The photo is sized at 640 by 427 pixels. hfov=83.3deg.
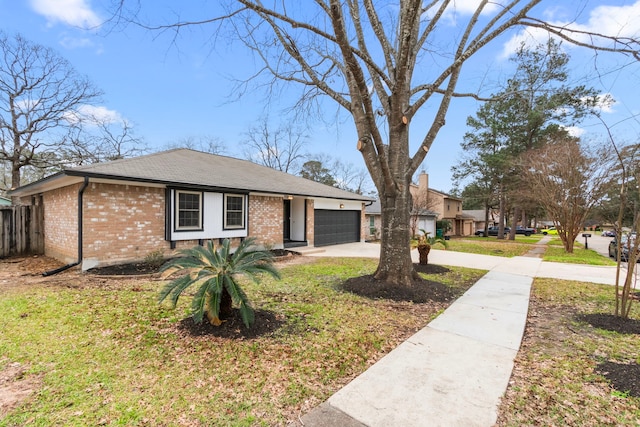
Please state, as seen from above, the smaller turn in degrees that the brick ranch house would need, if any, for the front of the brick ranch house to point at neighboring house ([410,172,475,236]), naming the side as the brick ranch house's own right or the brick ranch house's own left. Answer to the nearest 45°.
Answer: approximately 90° to the brick ranch house's own left

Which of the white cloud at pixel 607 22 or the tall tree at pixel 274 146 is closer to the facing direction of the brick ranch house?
the white cloud

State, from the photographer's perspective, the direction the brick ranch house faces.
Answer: facing the viewer and to the right of the viewer

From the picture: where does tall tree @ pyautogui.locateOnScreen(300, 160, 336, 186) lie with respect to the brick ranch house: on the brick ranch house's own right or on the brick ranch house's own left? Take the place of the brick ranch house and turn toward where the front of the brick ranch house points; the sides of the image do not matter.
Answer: on the brick ranch house's own left

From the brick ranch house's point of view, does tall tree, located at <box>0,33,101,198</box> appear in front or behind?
behind

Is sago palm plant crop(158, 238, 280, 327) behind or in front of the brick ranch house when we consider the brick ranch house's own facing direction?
in front

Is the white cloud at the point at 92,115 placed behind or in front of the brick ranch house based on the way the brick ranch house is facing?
behind
